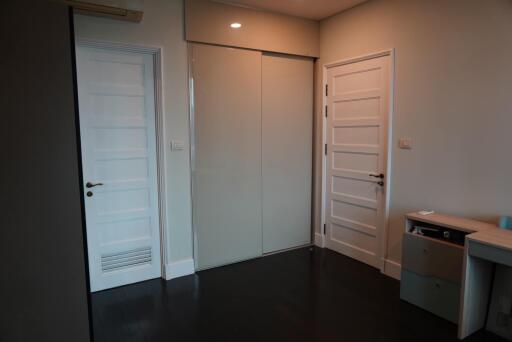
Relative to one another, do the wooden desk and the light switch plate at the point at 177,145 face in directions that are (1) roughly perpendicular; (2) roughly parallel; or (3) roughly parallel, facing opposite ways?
roughly perpendicular

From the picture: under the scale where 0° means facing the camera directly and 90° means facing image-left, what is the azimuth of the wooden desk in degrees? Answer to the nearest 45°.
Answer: approximately 45°

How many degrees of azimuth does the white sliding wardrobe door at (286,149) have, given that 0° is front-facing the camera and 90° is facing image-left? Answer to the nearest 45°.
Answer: approximately 315°

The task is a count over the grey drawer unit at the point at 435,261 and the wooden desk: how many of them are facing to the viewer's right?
0

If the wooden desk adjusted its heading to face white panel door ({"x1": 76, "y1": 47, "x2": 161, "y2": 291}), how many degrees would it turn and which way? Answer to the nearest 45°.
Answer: approximately 45° to its right

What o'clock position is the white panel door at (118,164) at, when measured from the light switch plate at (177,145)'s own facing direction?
The white panel door is roughly at 3 o'clock from the light switch plate.

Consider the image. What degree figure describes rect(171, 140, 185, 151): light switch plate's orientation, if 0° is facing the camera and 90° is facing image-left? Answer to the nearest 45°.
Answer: approximately 0°

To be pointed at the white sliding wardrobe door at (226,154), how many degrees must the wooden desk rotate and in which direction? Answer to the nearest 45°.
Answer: approximately 45° to its right

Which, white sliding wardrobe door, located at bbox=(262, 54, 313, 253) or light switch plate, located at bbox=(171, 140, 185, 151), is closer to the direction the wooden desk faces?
the light switch plate

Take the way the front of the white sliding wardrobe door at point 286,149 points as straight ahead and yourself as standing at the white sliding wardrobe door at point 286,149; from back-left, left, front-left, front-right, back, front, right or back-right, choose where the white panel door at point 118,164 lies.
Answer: right

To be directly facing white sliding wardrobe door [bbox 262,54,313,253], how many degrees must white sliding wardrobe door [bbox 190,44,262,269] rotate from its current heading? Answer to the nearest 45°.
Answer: approximately 90° to its left

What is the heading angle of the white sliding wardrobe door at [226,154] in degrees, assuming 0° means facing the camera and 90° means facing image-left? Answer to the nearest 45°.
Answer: approximately 315°
